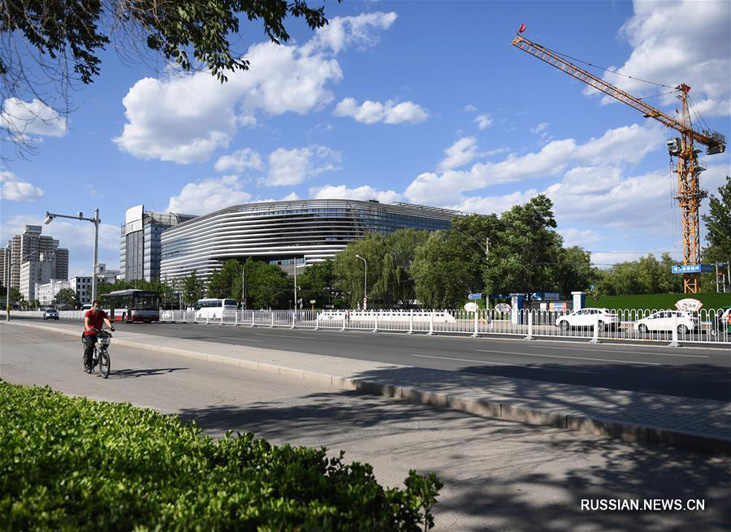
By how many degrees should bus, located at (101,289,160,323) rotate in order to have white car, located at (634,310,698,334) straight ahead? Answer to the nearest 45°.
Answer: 0° — it already faces it

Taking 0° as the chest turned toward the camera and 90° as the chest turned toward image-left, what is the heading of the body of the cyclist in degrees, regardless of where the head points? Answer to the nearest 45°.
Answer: approximately 315°

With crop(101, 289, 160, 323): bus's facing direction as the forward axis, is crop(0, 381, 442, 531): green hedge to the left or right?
on its right

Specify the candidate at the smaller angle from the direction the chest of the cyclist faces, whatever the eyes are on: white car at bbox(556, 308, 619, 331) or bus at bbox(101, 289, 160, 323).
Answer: the white car

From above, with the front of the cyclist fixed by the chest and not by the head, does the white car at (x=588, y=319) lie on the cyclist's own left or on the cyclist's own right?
on the cyclist's own left

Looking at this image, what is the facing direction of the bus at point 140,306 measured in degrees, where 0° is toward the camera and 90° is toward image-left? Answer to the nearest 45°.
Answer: approximately 315°
